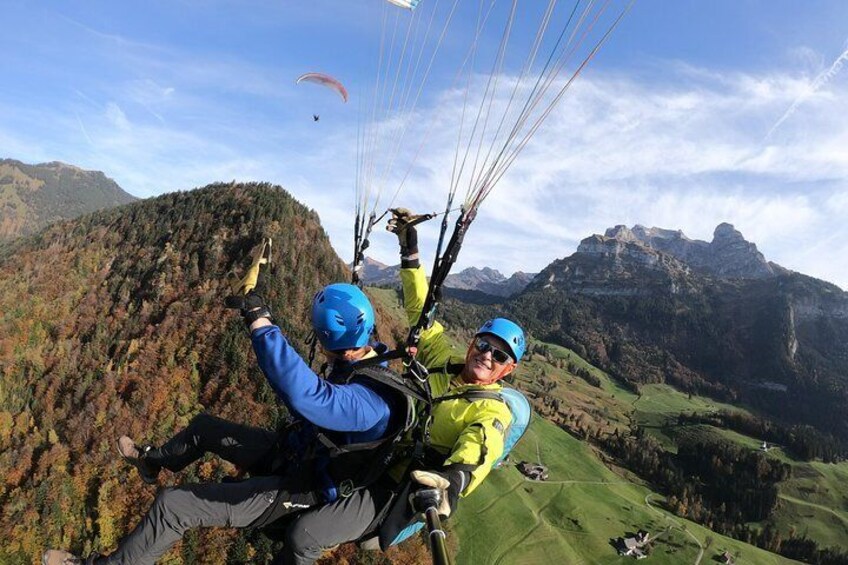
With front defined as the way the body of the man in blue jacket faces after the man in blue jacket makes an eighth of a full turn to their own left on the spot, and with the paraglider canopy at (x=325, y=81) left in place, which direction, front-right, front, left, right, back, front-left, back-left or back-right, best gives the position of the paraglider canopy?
back-right

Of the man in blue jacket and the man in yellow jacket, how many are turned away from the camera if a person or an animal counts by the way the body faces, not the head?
0

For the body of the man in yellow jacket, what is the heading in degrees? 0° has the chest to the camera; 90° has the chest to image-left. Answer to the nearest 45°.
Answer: approximately 45°

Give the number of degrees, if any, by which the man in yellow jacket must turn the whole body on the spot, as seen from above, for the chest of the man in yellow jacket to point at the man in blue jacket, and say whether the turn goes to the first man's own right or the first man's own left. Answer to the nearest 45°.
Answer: approximately 45° to the first man's own right

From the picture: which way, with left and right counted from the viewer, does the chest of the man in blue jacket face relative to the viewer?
facing to the left of the viewer

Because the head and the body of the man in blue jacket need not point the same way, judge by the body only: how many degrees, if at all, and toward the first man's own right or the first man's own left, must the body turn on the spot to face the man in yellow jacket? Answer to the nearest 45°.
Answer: approximately 180°

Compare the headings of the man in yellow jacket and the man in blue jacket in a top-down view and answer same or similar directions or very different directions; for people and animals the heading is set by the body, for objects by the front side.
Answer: same or similar directions

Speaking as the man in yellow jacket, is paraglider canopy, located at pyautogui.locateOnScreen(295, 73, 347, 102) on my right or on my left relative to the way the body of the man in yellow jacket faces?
on my right
